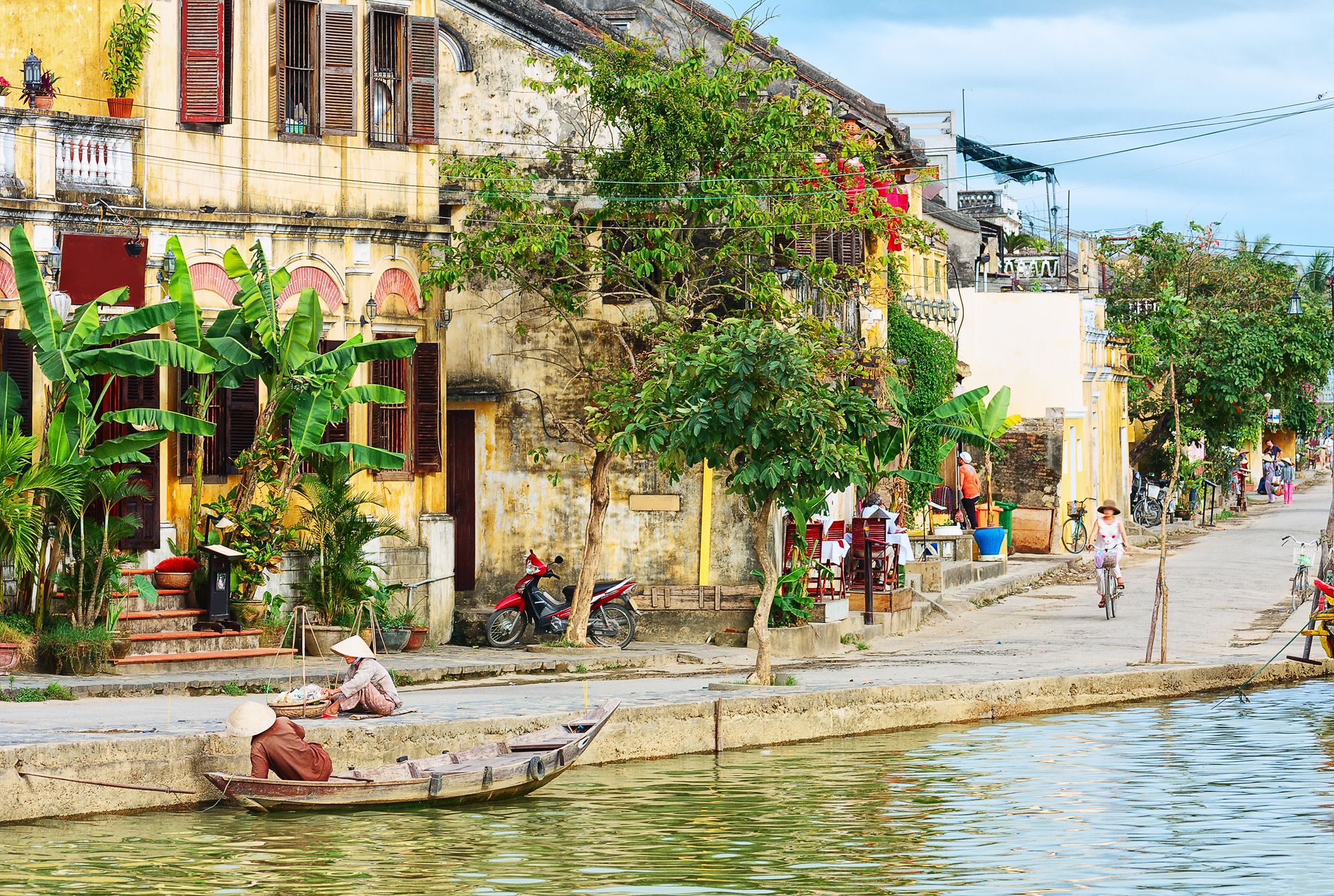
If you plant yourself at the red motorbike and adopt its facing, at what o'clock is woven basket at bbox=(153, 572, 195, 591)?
The woven basket is roughly at 11 o'clock from the red motorbike.

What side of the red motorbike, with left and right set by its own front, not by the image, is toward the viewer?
left

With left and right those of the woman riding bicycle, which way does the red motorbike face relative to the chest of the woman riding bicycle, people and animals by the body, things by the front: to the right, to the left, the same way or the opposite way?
to the right

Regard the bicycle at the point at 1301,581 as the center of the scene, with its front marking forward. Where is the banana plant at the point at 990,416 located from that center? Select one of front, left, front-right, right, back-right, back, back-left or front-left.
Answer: back-right

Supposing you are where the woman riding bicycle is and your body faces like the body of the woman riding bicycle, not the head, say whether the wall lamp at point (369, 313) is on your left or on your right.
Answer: on your right

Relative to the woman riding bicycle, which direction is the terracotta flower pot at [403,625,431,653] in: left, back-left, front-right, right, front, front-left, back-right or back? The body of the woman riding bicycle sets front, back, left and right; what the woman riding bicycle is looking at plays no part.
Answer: front-right

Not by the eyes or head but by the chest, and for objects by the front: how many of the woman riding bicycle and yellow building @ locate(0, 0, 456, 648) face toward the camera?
2

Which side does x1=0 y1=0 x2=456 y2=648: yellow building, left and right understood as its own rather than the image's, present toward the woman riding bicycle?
left

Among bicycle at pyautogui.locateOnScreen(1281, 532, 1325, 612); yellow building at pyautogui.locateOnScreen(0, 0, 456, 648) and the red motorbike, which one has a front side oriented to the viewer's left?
the red motorbike

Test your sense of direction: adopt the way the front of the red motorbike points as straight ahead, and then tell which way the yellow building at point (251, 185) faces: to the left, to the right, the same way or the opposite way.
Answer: to the left

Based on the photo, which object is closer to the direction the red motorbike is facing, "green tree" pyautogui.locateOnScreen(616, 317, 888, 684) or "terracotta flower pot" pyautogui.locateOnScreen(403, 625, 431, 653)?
the terracotta flower pot

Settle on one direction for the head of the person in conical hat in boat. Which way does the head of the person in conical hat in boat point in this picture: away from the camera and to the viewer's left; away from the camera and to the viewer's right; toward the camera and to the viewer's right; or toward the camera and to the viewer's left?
away from the camera and to the viewer's left
